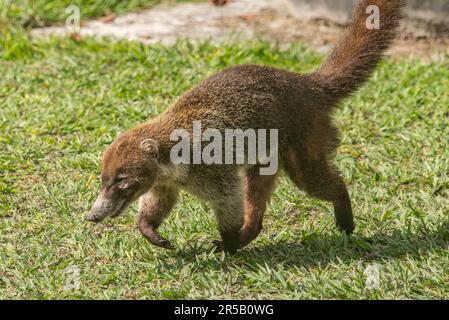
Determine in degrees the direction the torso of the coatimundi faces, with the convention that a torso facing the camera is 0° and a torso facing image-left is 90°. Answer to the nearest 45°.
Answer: approximately 90°
